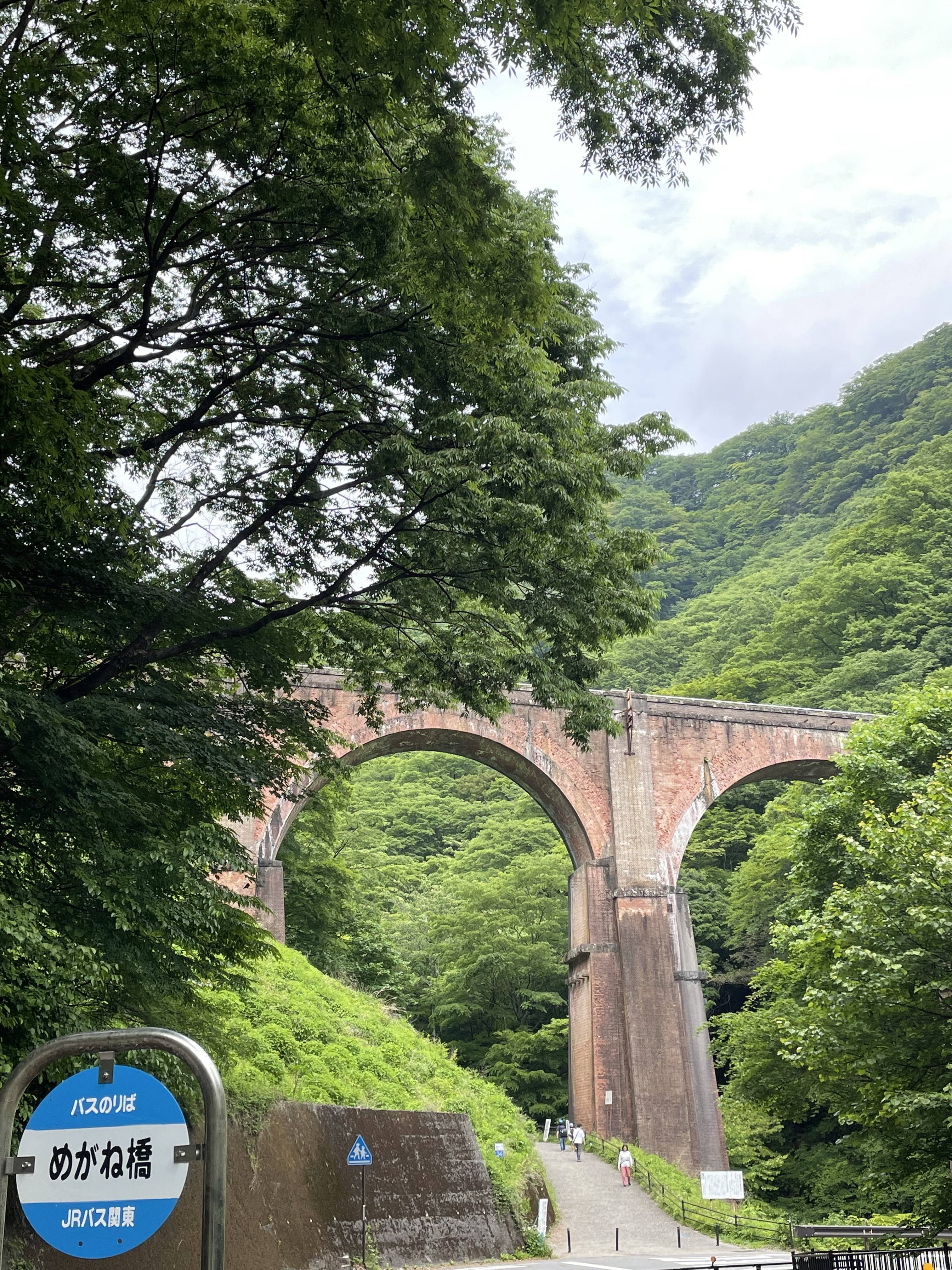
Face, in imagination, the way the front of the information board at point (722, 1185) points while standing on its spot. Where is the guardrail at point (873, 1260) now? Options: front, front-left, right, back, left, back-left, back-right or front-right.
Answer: front

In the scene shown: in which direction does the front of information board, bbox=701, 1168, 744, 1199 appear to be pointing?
toward the camera

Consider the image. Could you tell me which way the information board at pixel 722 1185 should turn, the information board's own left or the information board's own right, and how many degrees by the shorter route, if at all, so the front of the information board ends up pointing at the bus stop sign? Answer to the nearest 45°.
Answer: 0° — it already faces it

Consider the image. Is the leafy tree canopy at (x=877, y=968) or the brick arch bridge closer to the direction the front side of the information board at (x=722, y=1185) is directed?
the leafy tree canopy

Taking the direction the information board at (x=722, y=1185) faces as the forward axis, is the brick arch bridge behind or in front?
behind

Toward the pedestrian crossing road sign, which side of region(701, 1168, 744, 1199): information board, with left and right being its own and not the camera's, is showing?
front

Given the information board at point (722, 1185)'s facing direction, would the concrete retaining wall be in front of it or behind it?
in front
